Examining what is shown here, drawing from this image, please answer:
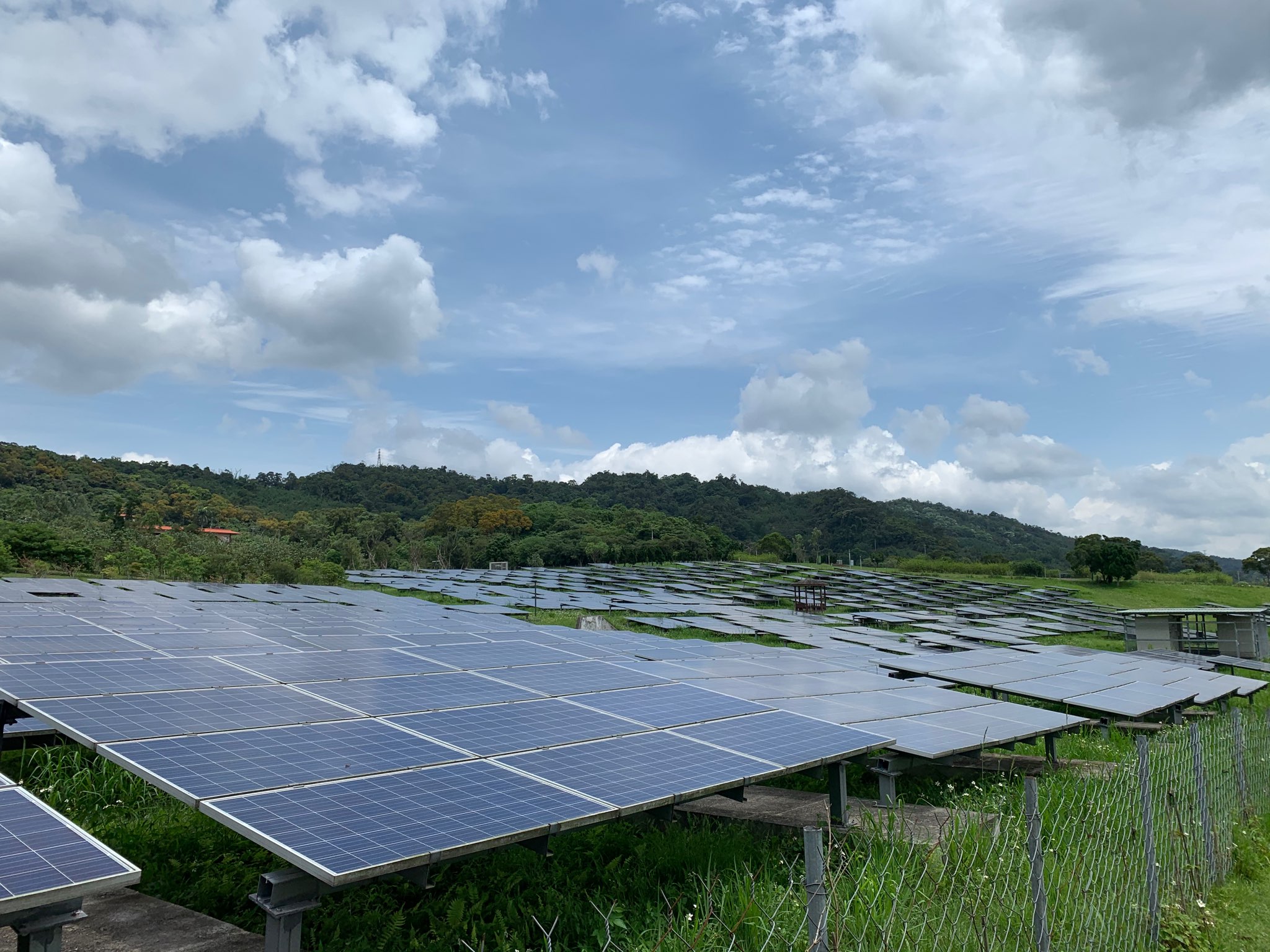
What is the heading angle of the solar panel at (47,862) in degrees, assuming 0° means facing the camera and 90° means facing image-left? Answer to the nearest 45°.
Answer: approximately 315°
